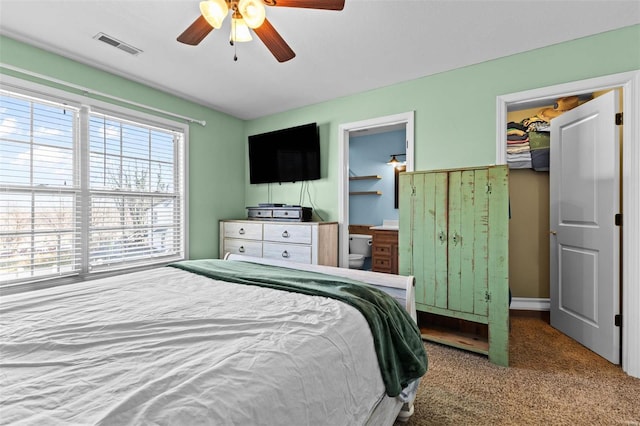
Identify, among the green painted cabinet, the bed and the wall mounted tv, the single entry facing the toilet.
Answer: the bed

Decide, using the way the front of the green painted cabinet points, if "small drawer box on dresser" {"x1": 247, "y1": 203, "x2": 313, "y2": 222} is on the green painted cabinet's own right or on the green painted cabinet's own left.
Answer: on the green painted cabinet's own right

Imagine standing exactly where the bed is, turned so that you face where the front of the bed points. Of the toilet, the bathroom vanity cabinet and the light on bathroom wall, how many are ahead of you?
3

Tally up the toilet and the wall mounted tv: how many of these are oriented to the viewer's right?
0

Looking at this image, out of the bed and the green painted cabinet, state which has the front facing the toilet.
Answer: the bed

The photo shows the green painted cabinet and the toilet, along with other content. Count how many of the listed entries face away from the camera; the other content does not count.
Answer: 0

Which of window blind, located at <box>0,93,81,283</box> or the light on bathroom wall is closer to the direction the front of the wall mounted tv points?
the window blind

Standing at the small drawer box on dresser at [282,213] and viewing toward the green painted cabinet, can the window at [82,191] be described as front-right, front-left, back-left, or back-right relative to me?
back-right

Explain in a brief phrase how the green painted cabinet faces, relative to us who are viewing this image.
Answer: facing the viewer and to the left of the viewer

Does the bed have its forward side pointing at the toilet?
yes

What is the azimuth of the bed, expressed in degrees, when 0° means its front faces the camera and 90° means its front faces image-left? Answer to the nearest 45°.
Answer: approximately 225°

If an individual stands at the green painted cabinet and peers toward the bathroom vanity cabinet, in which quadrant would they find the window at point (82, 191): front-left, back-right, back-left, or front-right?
front-left
